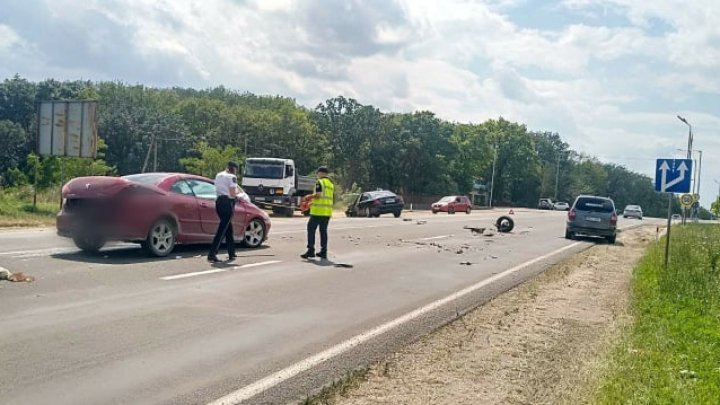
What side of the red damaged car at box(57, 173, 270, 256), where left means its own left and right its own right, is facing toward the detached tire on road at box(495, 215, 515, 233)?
front

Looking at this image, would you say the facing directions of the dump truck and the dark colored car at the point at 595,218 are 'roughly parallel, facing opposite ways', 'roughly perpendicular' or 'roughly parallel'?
roughly parallel, facing opposite ways

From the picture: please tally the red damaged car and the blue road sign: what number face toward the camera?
1

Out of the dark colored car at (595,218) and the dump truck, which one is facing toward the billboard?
the dump truck

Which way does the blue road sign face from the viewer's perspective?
toward the camera

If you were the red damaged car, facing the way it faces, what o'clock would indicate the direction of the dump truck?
The dump truck is roughly at 11 o'clock from the red damaged car.

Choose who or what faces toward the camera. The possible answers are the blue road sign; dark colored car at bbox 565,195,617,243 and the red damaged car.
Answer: the blue road sign

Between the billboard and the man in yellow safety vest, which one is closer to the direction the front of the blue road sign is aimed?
the man in yellow safety vest

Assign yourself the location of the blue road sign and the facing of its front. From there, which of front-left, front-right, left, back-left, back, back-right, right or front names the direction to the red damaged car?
front-right

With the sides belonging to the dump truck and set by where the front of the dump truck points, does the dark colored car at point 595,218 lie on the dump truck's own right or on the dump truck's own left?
on the dump truck's own left

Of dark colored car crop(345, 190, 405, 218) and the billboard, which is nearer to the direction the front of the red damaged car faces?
the dark colored car

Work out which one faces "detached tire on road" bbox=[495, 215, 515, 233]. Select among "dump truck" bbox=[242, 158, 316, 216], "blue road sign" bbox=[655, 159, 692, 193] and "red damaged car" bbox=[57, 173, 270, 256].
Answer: the red damaged car

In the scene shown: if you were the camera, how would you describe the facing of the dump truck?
facing the viewer and to the left of the viewer

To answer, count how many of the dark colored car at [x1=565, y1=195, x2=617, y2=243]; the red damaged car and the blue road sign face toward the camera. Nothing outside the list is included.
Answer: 1

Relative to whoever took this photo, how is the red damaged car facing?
facing away from the viewer and to the right of the viewer

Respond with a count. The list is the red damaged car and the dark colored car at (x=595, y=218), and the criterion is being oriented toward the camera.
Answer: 0

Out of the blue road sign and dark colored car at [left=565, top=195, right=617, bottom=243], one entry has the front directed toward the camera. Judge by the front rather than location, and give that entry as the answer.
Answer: the blue road sign

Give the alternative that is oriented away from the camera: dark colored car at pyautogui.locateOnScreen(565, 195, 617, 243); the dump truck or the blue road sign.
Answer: the dark colored car

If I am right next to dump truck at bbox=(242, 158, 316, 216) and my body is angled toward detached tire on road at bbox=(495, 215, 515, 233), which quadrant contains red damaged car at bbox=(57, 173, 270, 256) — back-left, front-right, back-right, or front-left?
front-right

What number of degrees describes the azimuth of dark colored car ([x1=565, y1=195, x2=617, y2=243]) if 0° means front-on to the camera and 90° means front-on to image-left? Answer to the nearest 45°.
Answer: approximately 180°
